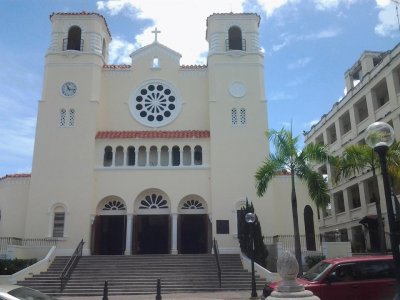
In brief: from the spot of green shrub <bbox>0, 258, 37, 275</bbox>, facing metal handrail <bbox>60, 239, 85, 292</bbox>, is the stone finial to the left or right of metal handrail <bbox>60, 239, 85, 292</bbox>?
right

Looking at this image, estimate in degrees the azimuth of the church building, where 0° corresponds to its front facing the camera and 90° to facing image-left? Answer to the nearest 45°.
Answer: approximately 0°

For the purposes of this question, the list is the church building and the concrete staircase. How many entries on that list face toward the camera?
2

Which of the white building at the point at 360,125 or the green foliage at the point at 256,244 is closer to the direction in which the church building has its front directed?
the green foliage

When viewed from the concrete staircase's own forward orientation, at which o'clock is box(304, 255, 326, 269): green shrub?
The green shrub is roughly at 9 o'clock from the concrete staircase.

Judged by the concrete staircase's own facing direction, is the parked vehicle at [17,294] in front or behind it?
in front

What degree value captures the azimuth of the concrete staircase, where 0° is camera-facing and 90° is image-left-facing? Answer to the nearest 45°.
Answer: approximately 0°

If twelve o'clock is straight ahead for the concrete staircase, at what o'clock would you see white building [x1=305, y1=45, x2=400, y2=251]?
The white building is roughly at 8 o'clock from the concrete staircase.

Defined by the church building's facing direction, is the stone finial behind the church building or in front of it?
in front
